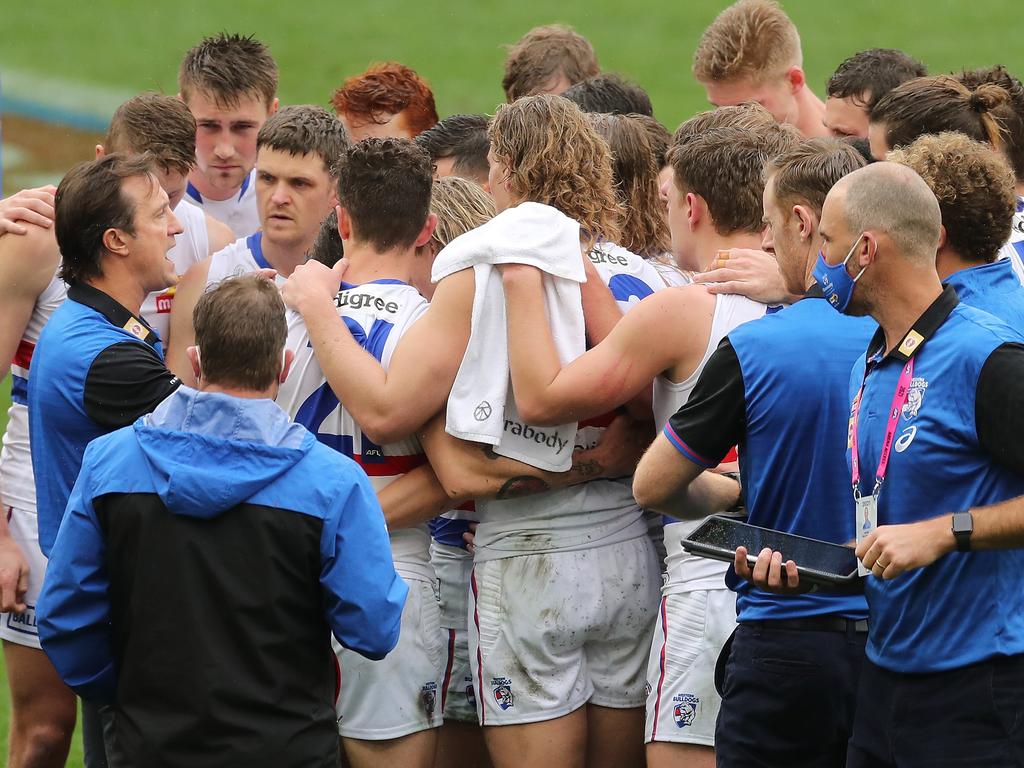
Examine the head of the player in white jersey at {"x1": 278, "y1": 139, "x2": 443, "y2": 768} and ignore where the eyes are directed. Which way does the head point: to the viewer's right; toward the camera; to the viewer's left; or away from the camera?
away from the camera

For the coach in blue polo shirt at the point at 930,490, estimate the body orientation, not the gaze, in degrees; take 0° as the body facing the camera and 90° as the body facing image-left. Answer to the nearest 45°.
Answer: approximately 45°

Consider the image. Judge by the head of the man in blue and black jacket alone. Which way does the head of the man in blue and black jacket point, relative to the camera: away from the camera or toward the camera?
away from the camera

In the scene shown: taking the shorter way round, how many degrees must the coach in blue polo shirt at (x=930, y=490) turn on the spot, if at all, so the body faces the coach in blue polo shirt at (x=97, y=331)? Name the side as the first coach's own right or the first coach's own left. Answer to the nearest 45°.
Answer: approximately 45° to the first coach's own right

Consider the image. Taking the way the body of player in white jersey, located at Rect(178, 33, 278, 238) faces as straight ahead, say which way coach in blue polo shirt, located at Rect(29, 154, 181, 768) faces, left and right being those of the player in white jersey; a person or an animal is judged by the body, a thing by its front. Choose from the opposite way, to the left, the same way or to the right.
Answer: to the left

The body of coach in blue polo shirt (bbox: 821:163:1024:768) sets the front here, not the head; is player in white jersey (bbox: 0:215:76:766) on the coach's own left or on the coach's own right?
on the coach's own right

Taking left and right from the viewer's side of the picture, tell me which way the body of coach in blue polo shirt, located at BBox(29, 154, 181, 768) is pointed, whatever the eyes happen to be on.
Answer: facing to the right of the viewer

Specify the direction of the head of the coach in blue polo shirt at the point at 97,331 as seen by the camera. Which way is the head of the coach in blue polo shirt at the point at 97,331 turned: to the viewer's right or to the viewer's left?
to the viewer's right

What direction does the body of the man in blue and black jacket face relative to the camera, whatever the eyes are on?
away from the camera

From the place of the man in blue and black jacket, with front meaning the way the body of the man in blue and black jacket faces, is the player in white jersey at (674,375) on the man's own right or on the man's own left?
on the man's own right
